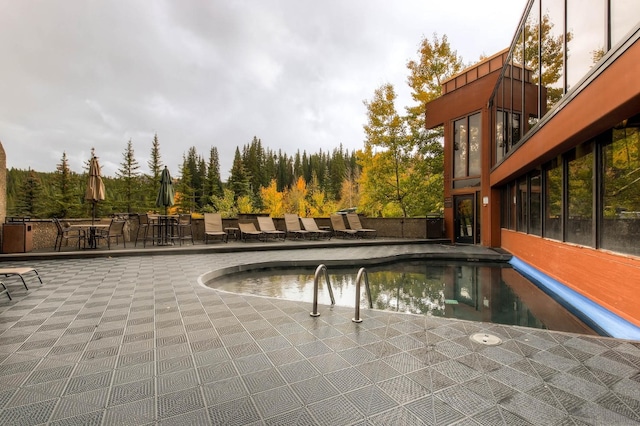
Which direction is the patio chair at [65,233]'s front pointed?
to the viewer's right

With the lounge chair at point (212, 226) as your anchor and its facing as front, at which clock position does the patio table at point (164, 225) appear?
The patio table is roughly at 4 o'clock from the lounge chair.

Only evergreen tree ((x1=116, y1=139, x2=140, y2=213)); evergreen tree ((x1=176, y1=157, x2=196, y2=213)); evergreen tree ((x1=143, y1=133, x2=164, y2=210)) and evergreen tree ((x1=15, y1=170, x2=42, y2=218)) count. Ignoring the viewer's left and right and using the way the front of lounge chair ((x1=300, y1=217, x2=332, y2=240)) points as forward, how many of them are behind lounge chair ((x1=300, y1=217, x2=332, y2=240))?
4

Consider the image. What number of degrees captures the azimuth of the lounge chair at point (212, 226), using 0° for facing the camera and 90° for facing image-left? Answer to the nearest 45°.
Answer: approximately 315°

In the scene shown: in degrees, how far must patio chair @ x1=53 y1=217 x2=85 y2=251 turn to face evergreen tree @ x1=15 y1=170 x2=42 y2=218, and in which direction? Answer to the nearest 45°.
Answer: approximately 90° to its left

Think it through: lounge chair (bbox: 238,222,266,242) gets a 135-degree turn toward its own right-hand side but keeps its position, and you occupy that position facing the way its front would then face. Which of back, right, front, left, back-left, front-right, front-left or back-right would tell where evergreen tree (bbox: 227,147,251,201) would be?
right

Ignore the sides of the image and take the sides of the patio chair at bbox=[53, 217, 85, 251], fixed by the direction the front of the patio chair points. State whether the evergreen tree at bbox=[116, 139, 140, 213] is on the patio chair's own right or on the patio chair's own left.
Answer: on the patio chair's own left

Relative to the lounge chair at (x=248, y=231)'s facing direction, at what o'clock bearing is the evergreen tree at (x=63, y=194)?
The evergreen tree is roughly at 6 o'clock from the lounge chair.

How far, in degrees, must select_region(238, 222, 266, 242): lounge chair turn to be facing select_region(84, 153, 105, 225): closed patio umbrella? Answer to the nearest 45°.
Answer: approximately 135° to its right

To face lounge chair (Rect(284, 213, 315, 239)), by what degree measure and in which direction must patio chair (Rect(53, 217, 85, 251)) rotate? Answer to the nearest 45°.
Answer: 0° — it already faces it

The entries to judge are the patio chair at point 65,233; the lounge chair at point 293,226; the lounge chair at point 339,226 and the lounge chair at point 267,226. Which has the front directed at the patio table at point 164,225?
the patio chair
